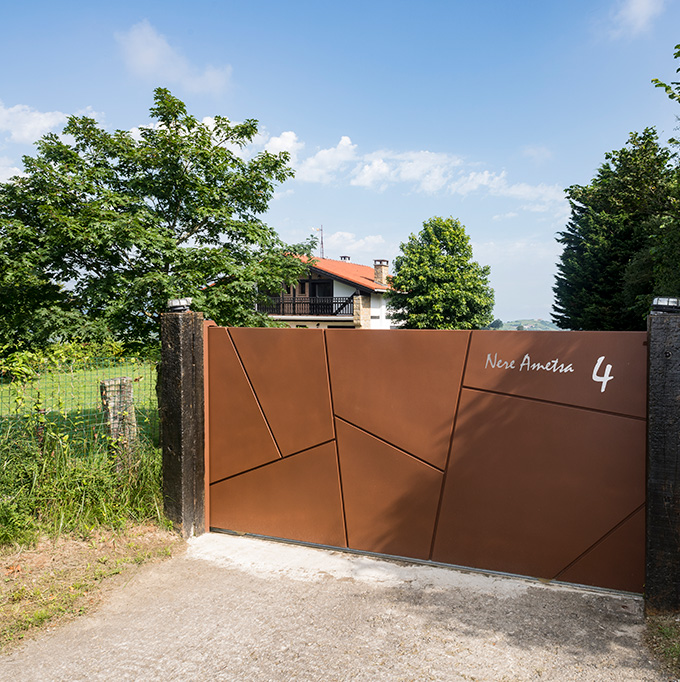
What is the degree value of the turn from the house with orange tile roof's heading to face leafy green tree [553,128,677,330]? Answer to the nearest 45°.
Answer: approximately 90° to its left

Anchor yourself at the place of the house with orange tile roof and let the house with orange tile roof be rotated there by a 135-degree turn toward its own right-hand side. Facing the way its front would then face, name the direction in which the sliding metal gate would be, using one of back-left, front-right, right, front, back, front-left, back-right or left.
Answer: back

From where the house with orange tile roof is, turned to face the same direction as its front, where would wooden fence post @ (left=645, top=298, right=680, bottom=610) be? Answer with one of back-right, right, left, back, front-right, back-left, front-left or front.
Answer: front-left

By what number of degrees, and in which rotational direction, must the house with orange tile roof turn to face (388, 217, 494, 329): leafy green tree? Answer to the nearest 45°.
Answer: approximately 135° to its left

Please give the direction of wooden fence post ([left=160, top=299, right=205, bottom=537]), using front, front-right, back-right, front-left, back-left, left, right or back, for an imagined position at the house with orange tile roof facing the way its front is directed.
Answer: front-left

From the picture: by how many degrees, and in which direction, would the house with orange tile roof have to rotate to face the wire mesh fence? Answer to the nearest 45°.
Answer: approximately 45° to its left

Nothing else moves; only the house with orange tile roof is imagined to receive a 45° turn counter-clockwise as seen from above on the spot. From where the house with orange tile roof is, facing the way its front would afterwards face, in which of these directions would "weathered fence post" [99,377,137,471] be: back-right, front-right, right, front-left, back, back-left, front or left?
front

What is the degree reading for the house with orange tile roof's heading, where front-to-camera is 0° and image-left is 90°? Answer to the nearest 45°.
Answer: approximately 45°

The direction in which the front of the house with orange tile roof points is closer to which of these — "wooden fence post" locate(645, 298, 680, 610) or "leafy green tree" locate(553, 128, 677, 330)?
the wooden fence post
